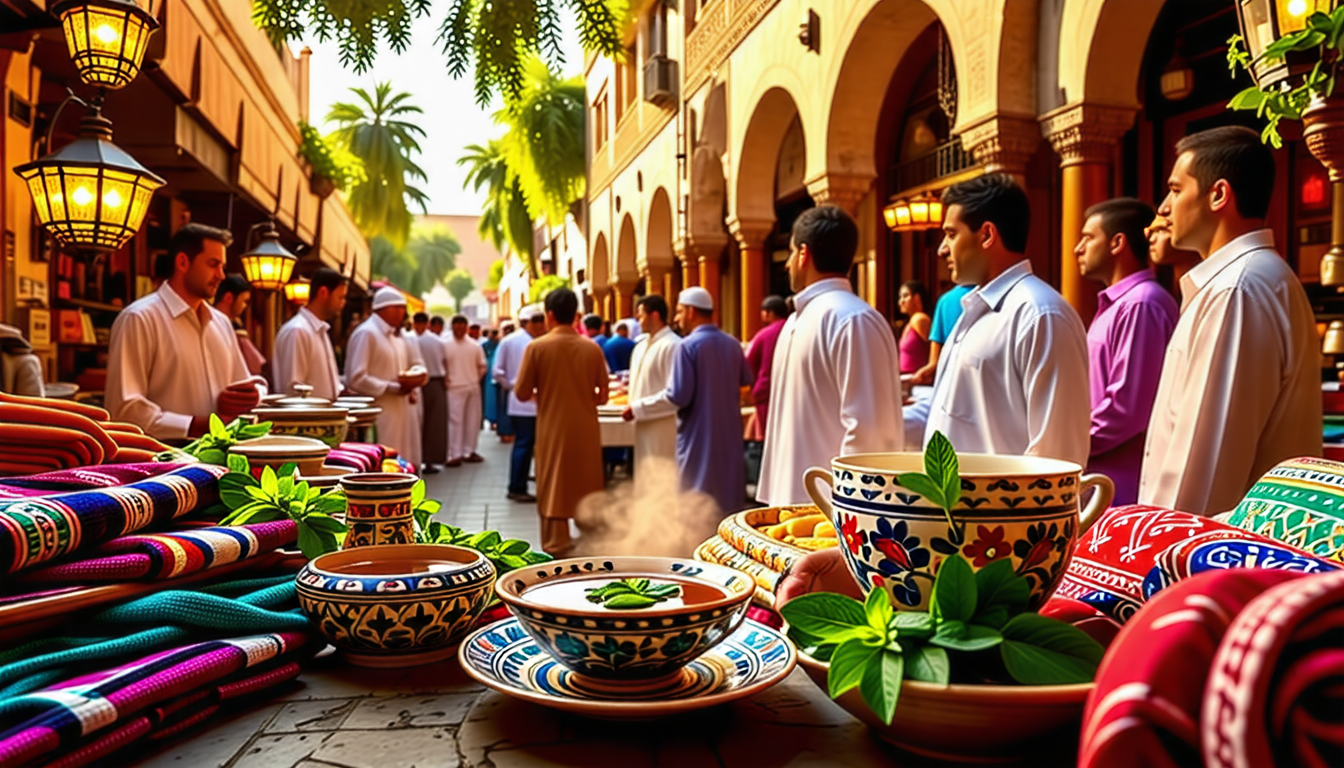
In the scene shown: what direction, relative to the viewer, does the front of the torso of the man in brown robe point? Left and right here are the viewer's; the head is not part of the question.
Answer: facing away from the viewer

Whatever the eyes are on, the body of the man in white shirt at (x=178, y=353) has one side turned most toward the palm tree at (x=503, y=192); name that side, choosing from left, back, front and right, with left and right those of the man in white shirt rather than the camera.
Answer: left

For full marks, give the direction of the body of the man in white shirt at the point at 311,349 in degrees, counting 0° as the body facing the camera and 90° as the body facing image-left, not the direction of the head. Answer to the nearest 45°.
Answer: approximately 315°

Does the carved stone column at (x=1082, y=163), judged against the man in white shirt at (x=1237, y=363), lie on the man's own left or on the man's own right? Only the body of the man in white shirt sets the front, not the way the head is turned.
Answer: on the man's own right

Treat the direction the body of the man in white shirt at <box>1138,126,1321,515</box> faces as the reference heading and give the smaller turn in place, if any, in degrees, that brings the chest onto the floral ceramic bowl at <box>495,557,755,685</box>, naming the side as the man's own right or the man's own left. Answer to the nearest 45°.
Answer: approximately 90° to the man's own left

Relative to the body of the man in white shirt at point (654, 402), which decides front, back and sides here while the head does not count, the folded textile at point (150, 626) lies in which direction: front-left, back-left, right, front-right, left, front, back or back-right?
front-left

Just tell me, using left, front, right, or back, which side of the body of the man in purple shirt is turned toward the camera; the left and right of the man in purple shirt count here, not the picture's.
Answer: left

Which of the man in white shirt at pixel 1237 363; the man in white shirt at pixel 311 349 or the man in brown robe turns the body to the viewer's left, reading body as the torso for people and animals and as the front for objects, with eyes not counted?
the man in white shirt at pixel 1237 363

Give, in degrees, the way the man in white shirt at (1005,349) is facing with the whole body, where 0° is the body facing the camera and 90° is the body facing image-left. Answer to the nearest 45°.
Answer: approximately 90°

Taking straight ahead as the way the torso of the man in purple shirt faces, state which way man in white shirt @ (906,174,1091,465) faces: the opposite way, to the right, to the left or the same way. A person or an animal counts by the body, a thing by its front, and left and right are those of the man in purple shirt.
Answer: the same way

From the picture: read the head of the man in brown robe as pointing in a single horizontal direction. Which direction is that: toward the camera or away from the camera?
away from the camera

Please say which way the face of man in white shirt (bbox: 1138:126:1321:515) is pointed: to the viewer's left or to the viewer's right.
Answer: to the viewer's left

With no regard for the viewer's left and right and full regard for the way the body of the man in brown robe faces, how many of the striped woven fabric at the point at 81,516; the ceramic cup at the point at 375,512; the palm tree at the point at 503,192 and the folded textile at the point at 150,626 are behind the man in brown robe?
3
